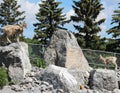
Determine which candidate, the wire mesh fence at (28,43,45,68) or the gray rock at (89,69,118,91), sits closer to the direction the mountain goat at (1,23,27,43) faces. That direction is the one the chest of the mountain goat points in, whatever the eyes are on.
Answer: the gray rock

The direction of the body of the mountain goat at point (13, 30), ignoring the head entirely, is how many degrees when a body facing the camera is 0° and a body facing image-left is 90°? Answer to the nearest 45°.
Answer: approximately 270°

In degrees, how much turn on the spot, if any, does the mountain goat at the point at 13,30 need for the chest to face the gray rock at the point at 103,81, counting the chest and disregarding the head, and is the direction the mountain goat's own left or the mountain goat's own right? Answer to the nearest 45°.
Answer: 0° — it already faces it
